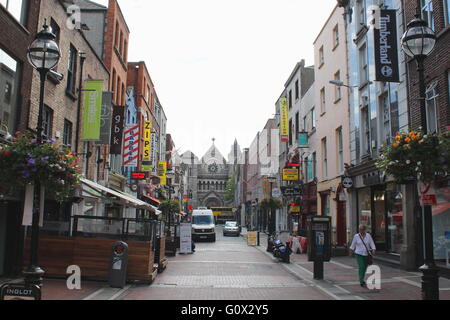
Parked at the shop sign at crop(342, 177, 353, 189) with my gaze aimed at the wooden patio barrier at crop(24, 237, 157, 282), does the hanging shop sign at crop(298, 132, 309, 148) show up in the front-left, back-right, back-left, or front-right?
back-right

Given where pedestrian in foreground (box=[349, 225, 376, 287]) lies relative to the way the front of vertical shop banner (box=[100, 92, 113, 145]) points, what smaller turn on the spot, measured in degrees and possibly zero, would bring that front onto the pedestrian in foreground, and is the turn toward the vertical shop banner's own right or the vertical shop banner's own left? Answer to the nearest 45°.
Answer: approximately 45° to the vertical shop banner's own left

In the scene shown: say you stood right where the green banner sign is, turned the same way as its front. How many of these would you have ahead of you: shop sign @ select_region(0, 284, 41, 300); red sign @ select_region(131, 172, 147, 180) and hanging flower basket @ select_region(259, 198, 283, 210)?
1

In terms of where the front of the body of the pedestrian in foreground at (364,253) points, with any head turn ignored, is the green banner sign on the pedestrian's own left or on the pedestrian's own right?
on the pedestrian's own right

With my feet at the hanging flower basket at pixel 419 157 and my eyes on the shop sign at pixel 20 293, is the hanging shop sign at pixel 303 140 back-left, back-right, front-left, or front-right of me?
back-right

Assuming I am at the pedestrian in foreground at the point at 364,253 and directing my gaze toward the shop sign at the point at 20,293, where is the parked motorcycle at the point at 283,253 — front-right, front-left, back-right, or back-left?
back-right
